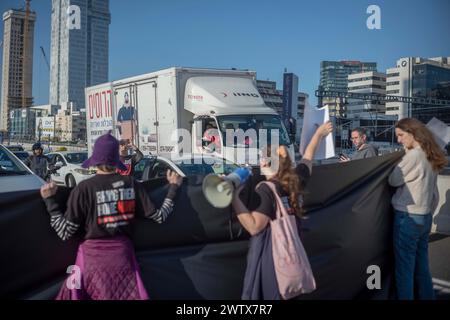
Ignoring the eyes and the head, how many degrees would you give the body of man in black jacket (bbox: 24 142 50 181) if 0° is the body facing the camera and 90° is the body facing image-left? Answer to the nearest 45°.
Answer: approximately 0°

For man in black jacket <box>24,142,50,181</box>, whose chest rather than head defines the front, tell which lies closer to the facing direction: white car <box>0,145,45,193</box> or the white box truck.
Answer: the white car

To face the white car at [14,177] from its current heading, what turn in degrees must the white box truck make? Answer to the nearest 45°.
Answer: approximately 45° to its right

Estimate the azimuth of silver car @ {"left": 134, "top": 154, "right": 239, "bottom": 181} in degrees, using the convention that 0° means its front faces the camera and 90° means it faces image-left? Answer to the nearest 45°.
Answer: approximately 315°
